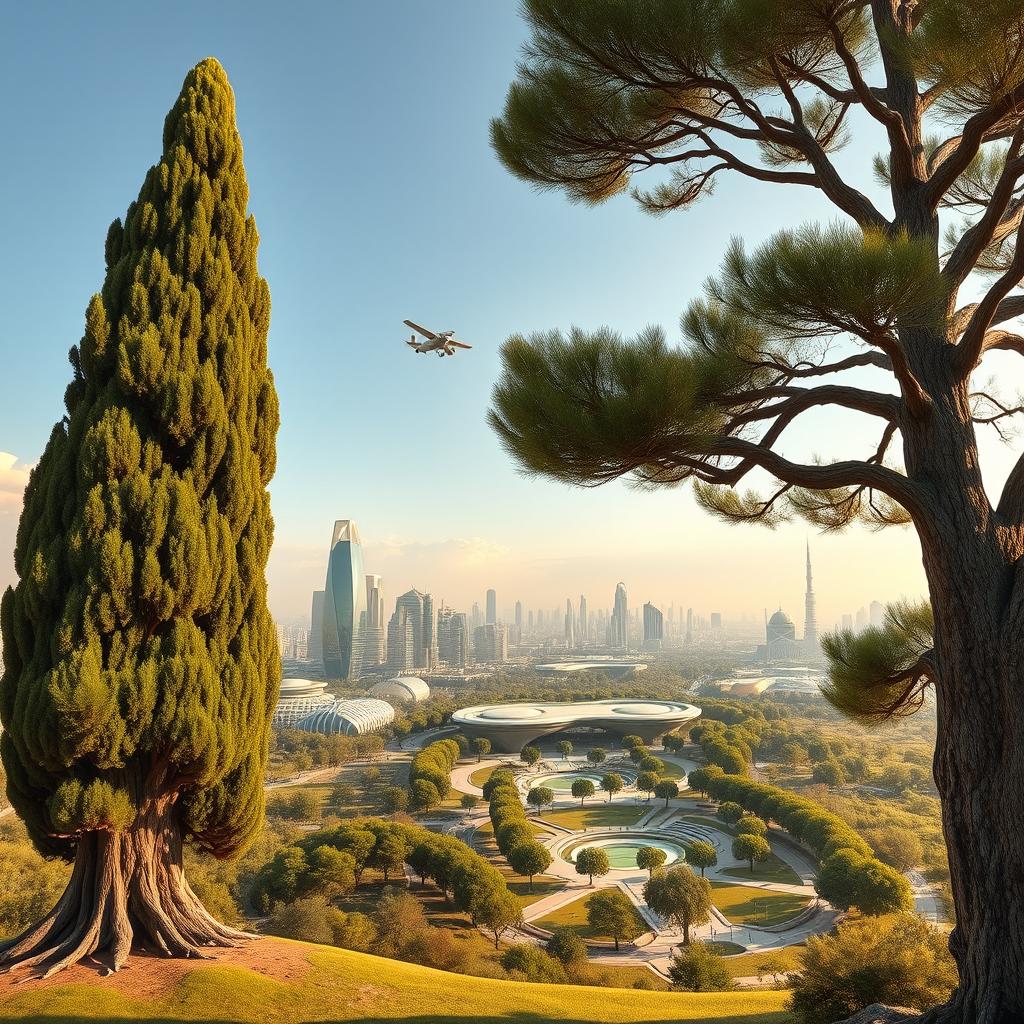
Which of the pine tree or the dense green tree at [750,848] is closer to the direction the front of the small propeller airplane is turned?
the pine tree

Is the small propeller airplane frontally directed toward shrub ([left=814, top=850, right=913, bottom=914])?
no

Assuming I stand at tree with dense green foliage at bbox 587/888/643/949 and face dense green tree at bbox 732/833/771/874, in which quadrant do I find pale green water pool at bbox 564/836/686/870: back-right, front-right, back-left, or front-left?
front-left

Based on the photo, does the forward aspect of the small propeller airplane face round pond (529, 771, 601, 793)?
no

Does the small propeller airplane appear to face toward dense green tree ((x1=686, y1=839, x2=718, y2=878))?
no

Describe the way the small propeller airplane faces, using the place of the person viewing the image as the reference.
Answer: facing the viewer and to the right of the viewer
